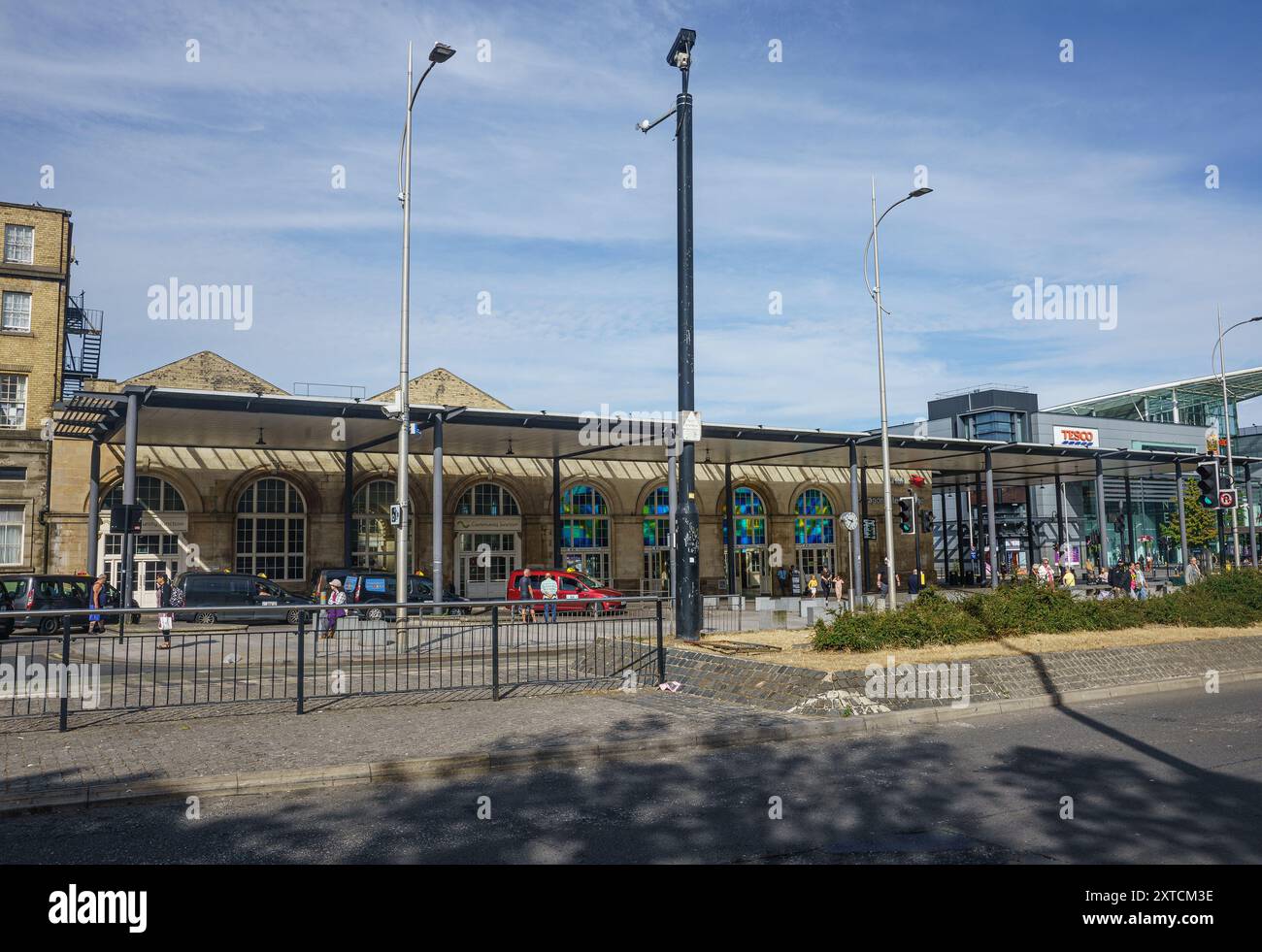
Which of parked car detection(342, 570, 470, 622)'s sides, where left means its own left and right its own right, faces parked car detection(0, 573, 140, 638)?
back

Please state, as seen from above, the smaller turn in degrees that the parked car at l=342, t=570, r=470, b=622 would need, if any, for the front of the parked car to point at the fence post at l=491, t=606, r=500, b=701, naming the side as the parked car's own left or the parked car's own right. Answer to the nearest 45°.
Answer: approximately 90° to the parked car's own right

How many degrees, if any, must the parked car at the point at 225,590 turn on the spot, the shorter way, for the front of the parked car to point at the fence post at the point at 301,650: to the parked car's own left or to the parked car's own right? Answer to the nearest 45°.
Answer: approximately 90° to the parked car's own right

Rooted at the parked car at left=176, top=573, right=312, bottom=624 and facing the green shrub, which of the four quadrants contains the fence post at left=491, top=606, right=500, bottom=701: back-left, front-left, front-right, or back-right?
front-right

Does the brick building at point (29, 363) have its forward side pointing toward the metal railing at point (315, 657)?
yes

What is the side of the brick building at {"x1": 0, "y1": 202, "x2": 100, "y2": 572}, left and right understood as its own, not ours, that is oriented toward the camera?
front

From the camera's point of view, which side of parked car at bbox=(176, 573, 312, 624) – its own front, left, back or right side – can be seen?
right

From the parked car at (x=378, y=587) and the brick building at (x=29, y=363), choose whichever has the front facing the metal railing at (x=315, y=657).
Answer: the brick building

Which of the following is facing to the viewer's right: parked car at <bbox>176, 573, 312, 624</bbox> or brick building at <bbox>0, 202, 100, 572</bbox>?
the parked car

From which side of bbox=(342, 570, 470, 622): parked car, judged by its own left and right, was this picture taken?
right

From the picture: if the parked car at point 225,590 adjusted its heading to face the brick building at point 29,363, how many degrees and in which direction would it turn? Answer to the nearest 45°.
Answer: approximately 135° to its left

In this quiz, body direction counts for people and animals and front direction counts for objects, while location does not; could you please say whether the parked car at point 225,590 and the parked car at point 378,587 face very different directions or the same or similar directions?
same or similar directions

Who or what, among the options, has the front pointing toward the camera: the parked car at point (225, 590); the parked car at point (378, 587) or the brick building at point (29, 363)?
the brick building

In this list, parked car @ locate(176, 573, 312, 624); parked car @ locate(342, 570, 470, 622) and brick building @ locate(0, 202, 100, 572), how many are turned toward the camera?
1

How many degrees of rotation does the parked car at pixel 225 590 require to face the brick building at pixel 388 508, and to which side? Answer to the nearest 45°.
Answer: approximately 45° to its left

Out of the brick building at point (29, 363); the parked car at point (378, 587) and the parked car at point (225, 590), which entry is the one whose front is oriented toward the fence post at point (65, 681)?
the brick building

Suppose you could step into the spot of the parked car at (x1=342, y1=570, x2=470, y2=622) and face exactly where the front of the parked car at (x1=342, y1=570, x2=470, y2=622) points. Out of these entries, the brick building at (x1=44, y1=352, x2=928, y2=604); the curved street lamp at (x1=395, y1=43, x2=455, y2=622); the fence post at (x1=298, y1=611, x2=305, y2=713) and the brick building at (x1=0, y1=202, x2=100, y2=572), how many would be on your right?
2

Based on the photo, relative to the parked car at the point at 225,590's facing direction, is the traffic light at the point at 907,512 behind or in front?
in front
